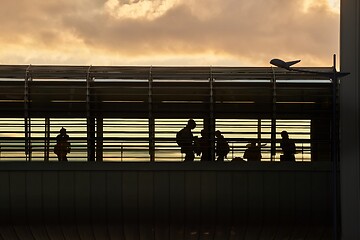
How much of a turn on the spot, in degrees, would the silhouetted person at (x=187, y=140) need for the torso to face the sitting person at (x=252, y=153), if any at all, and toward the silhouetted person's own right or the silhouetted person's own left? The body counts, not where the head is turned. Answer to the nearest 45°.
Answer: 0° — they already face them

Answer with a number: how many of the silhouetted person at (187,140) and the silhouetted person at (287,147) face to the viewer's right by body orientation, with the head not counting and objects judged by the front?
1

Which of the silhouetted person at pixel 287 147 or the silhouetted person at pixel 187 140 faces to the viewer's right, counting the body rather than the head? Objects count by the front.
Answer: the silhouetted person at pixel 187 140

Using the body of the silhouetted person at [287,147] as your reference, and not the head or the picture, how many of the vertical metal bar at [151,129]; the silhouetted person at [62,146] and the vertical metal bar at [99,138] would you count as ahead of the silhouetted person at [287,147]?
3

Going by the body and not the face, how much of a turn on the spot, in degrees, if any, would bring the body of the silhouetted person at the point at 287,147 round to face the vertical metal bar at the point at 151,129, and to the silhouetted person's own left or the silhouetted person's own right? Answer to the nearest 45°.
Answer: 0° — they already face it

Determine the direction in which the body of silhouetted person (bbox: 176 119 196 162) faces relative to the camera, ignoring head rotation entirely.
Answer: to the viewer's right

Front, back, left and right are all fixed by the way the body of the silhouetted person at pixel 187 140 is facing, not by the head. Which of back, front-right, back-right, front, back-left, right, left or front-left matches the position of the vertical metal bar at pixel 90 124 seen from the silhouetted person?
back

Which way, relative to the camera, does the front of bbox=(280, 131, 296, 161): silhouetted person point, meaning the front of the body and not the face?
to the viewer's left

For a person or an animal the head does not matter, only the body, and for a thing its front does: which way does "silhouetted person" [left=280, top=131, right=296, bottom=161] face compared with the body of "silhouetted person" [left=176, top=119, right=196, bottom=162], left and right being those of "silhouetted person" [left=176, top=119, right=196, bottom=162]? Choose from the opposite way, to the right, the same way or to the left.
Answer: the opposite way

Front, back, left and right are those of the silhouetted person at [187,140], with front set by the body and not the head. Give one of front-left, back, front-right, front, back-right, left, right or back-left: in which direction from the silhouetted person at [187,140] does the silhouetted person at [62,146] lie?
back

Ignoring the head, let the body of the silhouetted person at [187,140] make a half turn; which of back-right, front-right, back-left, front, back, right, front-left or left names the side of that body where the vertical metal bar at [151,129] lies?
front

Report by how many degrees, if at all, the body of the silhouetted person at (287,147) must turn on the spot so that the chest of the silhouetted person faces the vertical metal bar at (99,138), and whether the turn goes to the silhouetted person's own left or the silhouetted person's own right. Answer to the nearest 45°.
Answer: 0° — they already face it

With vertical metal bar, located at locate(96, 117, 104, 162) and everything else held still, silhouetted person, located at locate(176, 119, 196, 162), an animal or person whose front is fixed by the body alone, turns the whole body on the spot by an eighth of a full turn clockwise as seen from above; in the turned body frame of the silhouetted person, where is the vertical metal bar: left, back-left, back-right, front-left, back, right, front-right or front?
back-right

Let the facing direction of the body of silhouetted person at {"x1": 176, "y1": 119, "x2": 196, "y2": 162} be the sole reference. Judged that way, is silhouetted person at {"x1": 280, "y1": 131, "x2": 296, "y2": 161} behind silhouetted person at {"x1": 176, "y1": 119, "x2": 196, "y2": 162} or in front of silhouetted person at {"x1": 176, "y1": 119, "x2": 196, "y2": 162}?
in front

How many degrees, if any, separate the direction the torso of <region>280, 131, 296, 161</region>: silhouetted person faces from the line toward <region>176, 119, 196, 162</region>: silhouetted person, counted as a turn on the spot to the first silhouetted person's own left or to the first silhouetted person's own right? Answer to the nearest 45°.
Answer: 0° — they already face them
